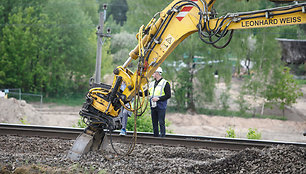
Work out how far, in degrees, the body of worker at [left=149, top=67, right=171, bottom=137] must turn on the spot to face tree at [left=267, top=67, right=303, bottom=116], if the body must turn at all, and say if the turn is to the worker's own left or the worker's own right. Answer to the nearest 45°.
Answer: approximately 180°

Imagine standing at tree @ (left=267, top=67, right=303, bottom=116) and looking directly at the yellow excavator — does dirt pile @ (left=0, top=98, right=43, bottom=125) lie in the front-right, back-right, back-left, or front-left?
front-right

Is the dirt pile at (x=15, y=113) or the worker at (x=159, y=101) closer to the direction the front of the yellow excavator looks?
the dirt pile

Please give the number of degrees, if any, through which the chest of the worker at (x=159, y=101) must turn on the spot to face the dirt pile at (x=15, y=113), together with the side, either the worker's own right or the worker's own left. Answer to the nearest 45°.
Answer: approximately 90° to the worker's own right

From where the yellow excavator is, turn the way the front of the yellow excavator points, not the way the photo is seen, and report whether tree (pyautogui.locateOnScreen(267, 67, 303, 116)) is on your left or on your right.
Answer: on your right

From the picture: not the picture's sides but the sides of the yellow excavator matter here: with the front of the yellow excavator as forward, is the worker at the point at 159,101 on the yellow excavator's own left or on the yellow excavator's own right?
on the yellow excavator's own right

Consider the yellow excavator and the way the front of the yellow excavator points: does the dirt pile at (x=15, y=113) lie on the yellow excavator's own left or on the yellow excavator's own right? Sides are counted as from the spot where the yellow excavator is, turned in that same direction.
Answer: on the yellow excavator's own right

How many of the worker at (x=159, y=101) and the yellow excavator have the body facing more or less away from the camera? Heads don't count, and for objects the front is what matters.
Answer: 0

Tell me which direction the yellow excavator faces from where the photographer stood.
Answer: facing to the left of the viewer

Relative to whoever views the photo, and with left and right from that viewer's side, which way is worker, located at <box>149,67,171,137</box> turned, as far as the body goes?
facing the viewer and to the left of the viewer
